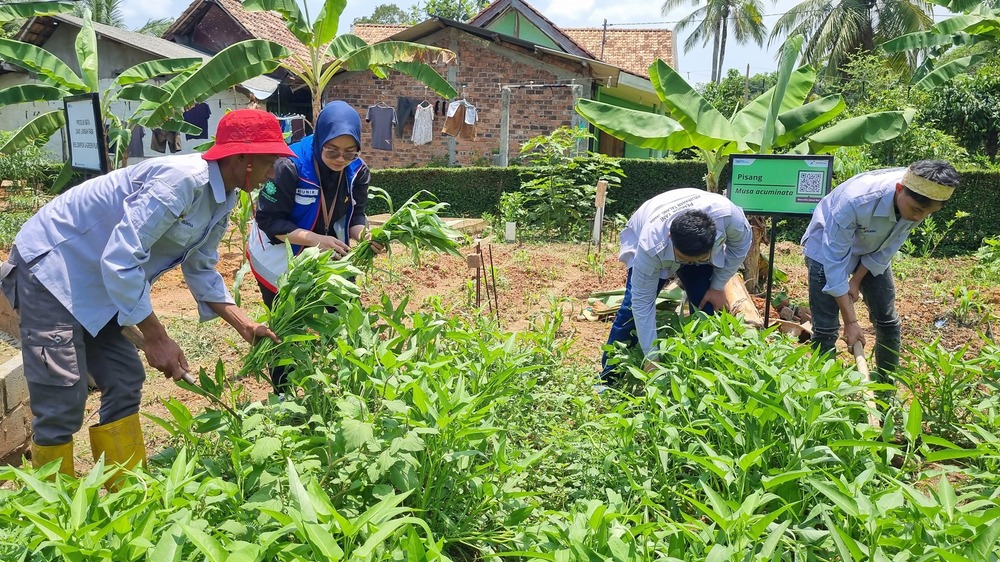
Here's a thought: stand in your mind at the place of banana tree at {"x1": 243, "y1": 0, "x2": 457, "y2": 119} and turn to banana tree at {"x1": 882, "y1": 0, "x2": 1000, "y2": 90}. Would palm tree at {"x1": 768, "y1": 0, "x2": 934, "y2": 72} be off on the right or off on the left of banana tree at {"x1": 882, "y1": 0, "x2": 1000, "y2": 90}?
left

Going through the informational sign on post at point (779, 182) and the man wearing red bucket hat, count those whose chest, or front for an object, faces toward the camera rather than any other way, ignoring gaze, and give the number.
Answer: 1

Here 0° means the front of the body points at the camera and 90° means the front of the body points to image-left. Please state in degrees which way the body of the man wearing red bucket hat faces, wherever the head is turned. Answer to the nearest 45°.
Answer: approximately 270°

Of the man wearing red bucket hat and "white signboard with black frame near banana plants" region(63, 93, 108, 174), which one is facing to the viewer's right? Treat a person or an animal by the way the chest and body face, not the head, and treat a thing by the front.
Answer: the man wearing red bucket hat

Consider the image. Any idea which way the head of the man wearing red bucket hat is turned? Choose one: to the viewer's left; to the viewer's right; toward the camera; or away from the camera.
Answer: to the viewer's right

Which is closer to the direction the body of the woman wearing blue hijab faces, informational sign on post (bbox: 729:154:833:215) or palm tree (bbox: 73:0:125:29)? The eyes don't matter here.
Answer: the informational sign on post

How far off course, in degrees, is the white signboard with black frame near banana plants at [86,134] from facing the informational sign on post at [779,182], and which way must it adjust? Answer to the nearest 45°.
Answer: approximately 90° to its left
